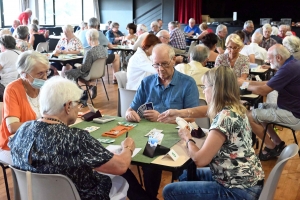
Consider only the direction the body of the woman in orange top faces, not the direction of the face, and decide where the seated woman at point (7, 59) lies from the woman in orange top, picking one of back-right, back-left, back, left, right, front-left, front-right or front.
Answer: back-left

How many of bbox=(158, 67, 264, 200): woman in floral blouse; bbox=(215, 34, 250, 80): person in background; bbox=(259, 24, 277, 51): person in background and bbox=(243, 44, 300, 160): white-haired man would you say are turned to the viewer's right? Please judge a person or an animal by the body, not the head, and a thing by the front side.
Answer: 0

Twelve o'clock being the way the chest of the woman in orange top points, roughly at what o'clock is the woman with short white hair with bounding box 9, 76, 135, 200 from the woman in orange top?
The woman with short white hair is roughly at 1 o'clock from the woman in orange top.

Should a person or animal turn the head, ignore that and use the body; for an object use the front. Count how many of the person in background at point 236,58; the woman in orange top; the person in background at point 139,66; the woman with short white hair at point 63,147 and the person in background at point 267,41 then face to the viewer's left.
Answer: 0

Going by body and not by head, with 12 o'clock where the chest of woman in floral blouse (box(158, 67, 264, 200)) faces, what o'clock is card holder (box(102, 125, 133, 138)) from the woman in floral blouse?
The card holder is roughly at 1 o'clock from the woman in floral blouse.

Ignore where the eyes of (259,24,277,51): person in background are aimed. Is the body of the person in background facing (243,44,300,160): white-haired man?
yes

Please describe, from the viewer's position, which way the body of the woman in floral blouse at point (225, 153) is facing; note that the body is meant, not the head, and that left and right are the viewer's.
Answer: facing to the left of the viewer

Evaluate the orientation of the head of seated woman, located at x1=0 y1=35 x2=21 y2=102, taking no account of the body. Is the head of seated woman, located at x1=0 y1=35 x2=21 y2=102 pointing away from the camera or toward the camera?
away from the camera

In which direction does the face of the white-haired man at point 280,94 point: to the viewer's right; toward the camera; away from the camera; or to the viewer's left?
to the viewer's left

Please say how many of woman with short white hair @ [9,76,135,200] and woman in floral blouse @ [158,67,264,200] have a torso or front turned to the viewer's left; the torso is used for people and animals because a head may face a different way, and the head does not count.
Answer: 1

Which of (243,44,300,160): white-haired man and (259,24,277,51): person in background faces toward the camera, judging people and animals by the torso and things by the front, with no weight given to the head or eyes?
the person in background

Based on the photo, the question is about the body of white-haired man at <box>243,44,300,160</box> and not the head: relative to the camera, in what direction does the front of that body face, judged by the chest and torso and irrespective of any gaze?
to the viewer's left

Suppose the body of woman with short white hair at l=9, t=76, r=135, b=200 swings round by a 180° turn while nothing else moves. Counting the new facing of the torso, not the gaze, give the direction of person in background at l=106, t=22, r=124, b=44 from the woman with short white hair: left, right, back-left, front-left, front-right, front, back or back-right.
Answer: back-right

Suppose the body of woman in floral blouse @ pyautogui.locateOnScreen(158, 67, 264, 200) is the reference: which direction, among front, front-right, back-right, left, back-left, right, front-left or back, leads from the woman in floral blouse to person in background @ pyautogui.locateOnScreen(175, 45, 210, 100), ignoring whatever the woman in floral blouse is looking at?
right

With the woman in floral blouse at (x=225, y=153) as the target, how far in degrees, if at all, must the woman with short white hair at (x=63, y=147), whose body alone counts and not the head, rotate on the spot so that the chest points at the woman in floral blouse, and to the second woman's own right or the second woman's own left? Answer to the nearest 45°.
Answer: approximately 45° to the second woman's own right

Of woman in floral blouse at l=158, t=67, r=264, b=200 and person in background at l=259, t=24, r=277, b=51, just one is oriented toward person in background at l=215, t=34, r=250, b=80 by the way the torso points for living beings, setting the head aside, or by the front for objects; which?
person in background at l=259, t=24, r=277, b=51

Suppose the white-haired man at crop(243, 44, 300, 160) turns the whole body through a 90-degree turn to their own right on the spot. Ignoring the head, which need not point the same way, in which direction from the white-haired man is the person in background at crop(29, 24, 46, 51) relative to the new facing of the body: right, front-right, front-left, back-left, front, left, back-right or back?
front-left
